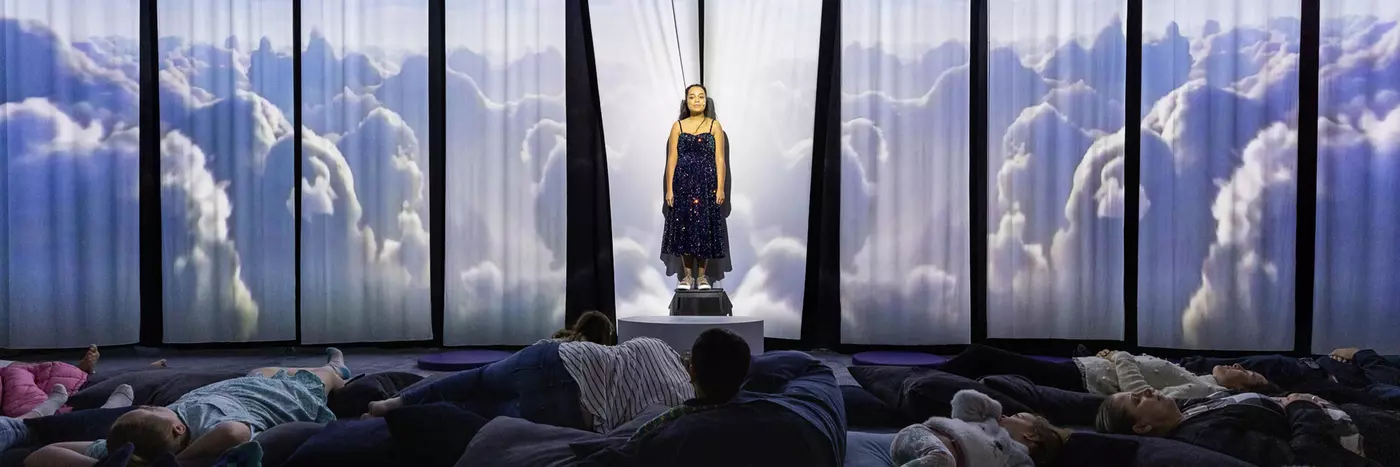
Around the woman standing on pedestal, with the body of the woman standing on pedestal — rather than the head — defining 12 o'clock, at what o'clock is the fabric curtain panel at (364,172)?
The fabric curtain panel is roughly at 3 o'clock from the woman standing on pedestal.

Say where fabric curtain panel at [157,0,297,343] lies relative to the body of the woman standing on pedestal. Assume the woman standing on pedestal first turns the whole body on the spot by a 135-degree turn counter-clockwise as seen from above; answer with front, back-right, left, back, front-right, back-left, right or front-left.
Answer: back-left

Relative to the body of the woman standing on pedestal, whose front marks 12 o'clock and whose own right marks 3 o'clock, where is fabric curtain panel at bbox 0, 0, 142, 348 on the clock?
The fabric curtain panel is roughly at 3 o'clock from the woman standing on pedestal.

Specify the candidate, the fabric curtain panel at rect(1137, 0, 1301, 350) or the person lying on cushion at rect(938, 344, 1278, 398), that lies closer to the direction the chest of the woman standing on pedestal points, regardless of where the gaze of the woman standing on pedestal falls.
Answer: the person lying on cushion

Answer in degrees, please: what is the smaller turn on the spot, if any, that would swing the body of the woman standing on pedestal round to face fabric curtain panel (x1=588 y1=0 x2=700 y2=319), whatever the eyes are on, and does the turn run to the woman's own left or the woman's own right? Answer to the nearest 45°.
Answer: approximately 135° to the woman's own right

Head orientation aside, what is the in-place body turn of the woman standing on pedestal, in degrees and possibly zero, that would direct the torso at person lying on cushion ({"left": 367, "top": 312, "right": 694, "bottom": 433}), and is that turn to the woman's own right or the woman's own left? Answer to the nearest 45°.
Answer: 0° — they already face them

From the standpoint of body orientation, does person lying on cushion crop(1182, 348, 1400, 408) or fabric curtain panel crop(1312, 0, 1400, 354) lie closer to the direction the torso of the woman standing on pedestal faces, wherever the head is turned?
the person lying on cushion

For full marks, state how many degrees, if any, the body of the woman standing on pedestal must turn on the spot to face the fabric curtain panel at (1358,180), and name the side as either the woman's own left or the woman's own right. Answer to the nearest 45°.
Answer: approximately 90° to the woman's own left

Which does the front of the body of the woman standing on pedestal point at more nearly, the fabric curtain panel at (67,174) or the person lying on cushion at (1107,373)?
the person lying on cushion

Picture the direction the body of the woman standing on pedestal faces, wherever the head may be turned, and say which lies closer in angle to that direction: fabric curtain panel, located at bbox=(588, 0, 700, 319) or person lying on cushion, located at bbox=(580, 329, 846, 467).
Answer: the person lying on cushion

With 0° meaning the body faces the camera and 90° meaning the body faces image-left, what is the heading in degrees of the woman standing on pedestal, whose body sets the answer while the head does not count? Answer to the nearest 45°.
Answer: approximately 0°

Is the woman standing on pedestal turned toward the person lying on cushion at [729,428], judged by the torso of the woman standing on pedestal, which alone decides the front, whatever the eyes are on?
yes

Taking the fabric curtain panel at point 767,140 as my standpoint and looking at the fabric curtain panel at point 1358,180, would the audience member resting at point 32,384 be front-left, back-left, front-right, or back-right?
back-right

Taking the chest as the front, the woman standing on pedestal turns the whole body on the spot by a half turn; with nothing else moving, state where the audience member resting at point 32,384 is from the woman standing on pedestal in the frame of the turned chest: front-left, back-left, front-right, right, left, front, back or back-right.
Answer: back-left
